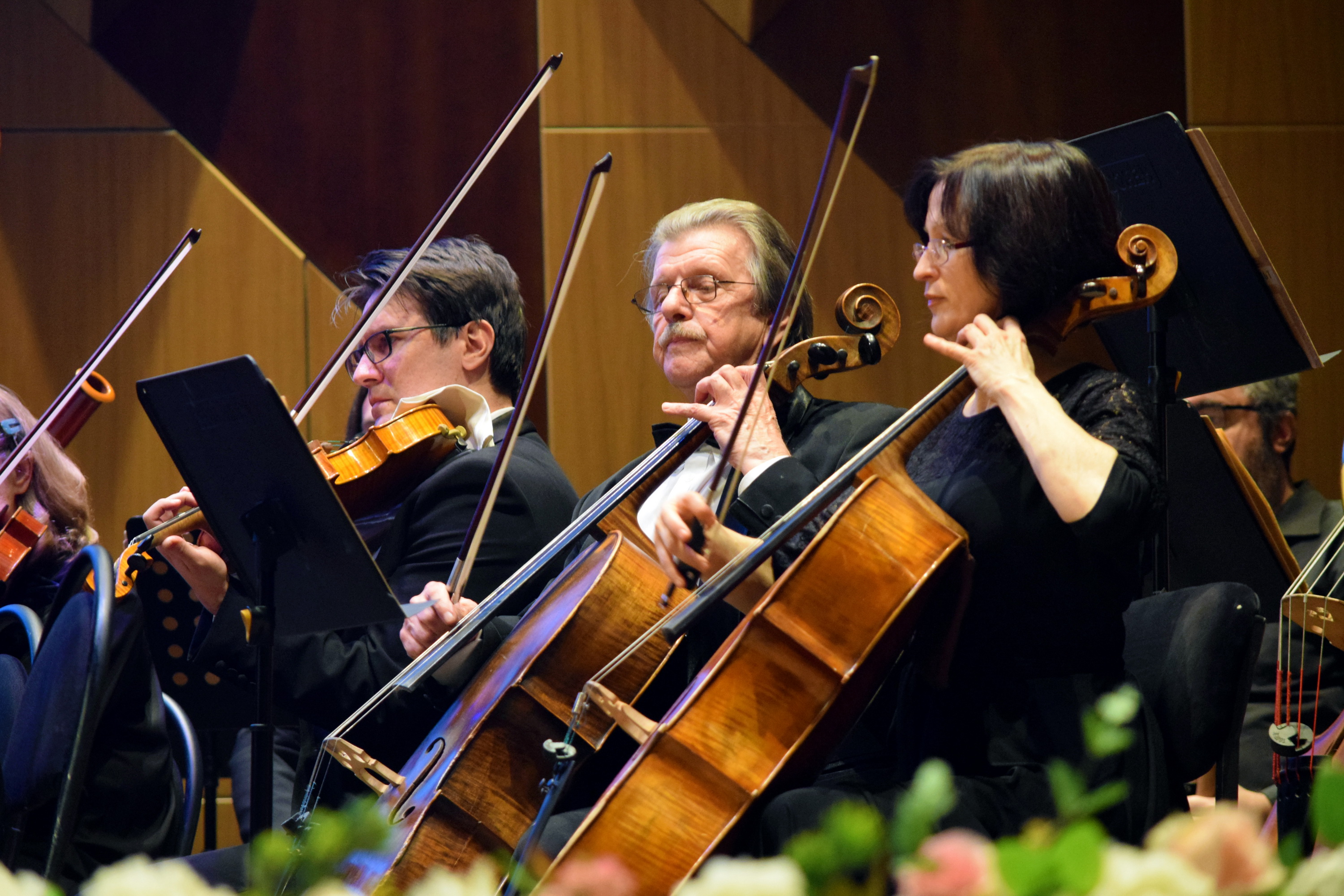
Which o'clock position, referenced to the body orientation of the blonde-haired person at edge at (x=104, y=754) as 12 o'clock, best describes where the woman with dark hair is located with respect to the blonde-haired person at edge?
The woman with dark hair is roughly at 7 o'clock from the blonde-haired person at edge.

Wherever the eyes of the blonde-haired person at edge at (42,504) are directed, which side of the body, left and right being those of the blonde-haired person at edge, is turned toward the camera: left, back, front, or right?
left

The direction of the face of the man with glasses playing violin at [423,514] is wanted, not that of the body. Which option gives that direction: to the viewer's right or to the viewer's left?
to the viewer's left

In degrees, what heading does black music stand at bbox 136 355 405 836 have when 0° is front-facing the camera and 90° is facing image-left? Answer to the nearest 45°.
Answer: approximately 225°

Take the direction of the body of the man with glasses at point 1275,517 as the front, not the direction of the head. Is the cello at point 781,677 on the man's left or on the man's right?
on the man's left

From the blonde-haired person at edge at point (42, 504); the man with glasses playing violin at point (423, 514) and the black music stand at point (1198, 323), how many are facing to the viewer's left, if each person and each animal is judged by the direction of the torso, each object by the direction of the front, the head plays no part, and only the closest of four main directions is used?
2

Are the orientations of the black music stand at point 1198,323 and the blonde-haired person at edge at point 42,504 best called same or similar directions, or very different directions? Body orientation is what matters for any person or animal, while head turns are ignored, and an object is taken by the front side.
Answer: very different directions

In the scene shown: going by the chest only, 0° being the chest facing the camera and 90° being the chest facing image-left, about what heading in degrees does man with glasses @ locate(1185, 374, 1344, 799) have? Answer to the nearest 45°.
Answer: approximately 90°

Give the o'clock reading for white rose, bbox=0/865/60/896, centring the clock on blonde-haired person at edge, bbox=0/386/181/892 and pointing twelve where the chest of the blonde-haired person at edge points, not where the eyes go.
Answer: The white rose is roughly at 9 o'clock from the blonde-haired person at edge.
